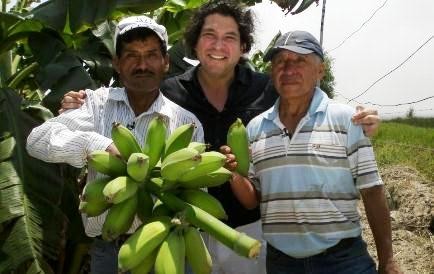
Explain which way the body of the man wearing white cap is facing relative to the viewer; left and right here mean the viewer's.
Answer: facing the viewer

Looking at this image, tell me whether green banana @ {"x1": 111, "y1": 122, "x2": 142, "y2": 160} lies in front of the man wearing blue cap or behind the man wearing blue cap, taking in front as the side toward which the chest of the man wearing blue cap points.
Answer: in front

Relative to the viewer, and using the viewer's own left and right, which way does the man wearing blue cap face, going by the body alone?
facing the viewer and to the left of the viewer

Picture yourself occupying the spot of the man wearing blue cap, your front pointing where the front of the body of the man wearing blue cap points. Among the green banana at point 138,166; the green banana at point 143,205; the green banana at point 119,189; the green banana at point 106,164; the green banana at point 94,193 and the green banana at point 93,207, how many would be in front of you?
6

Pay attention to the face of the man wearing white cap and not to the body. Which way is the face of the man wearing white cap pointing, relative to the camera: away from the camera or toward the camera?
toward the camera

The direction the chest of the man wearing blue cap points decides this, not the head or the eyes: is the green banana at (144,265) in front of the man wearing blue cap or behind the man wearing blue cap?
in front

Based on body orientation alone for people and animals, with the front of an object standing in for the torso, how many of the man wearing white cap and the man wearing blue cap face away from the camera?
0
